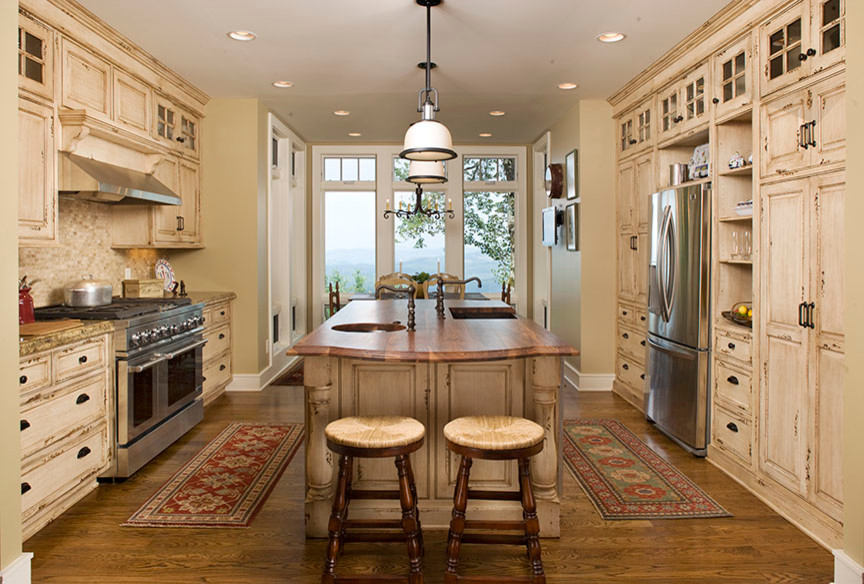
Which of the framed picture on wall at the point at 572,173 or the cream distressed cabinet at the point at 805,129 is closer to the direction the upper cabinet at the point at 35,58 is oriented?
the cream distressed cabinet

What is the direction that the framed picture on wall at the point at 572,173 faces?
to the viewer's left

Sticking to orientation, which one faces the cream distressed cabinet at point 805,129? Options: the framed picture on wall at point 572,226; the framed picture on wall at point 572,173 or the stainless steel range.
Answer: the stainless steel range

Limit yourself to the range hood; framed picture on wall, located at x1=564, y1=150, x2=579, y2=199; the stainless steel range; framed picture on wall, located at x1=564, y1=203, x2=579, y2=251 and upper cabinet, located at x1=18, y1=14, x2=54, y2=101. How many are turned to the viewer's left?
2

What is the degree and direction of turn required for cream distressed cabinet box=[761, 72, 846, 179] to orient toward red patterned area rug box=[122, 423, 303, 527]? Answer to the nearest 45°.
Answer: approximately 45° to its right

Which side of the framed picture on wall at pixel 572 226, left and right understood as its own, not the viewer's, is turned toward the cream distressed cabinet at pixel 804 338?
left

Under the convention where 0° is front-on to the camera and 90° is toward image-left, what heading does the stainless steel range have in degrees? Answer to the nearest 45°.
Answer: approximately 315°

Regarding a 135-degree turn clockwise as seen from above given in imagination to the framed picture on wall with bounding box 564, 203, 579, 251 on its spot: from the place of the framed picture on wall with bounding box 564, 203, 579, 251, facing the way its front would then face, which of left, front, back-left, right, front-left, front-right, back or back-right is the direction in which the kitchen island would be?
back-right

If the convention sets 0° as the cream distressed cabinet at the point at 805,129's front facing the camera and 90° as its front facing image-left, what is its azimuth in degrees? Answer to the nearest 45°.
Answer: approximately 45°

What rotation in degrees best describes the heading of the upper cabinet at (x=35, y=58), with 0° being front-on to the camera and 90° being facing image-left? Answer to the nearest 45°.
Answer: approximately 315°

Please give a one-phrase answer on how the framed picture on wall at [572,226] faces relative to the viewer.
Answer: facing to the left of the viewer

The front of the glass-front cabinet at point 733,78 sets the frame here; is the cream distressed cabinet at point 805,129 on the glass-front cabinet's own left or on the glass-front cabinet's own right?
on the glass-front cabinet's own left

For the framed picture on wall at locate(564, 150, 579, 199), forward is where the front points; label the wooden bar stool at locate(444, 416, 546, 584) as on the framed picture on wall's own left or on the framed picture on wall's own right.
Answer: on the framed picture on wall's own left
